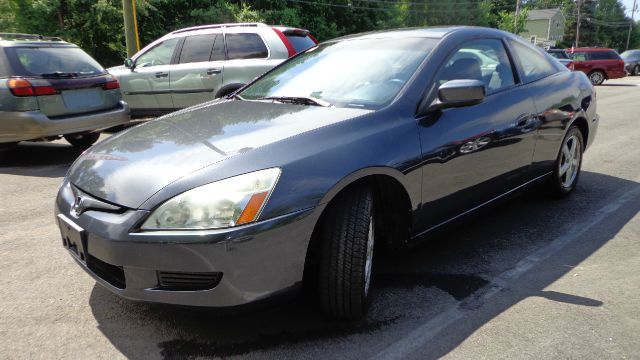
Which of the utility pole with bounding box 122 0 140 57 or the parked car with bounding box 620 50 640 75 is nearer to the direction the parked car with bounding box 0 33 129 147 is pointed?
the utility pole

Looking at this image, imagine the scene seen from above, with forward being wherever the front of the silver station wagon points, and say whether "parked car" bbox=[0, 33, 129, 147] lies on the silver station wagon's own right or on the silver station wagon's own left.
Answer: on the silver station wagon's own left

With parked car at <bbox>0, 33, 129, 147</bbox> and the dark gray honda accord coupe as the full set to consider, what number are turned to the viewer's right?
0

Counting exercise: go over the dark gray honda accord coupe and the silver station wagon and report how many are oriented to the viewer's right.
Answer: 0

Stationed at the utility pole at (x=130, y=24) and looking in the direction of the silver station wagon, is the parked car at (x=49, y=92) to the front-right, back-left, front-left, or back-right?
front-right

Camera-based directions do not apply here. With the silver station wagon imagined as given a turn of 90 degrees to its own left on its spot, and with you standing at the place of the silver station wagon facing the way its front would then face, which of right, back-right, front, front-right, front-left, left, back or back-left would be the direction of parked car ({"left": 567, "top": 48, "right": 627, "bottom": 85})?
back

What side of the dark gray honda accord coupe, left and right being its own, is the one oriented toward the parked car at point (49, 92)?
right

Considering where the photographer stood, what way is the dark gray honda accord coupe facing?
facing the viewer and to the left of the viewer

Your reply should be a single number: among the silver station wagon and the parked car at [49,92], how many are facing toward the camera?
0

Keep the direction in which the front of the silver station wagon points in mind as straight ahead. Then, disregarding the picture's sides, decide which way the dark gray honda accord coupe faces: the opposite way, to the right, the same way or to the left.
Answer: to the left

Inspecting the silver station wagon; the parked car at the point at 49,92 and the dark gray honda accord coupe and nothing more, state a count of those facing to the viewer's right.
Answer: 0

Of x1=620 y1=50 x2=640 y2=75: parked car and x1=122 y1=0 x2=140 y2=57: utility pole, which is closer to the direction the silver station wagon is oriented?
the utility pole

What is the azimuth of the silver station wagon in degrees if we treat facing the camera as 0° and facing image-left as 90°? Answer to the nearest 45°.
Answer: approximately 135°

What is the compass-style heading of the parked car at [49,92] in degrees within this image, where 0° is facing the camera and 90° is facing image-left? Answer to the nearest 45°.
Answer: approximately 135°
